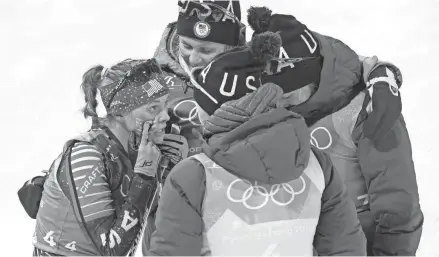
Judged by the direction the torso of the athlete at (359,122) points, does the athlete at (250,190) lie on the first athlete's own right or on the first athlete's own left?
on the first athlete's own left

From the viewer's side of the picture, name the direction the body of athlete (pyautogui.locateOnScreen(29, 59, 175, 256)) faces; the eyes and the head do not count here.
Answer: to the viewer's right

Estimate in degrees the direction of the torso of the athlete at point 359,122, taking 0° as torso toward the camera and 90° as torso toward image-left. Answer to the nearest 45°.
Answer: approximately 90°

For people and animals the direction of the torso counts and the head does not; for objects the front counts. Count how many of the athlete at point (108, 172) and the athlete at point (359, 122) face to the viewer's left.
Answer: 1

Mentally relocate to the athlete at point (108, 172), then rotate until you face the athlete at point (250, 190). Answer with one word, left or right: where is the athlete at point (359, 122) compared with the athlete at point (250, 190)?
left

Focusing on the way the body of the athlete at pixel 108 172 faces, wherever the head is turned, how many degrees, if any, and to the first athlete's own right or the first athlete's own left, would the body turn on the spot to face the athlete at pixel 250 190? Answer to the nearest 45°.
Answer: approximately 45° to the first athlete's own right

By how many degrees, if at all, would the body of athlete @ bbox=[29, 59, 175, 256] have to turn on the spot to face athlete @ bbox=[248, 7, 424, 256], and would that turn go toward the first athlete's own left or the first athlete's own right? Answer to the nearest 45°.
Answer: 0° — they already face them
